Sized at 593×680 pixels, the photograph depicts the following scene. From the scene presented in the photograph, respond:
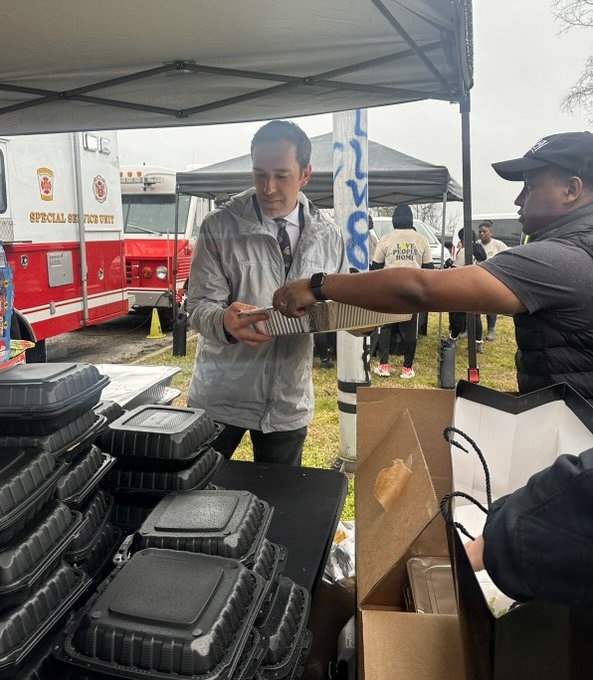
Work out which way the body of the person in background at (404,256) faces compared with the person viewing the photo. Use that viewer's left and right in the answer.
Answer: facing away from the viewer

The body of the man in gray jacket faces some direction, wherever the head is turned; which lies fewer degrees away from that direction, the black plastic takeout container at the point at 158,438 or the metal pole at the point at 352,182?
the black plastic takeout container

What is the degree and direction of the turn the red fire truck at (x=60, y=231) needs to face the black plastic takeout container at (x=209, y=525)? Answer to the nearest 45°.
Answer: approximately 45° to its left

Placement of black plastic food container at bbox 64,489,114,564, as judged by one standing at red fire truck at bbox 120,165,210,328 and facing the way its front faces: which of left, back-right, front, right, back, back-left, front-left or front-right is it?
front-left

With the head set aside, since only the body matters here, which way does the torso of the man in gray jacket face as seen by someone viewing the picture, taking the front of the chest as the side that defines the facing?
toward the camera

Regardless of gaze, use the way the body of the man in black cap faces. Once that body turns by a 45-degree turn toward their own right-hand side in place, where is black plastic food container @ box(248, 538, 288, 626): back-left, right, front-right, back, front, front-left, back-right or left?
left

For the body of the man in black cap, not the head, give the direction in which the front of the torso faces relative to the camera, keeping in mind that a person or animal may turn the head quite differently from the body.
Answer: to the viewer's left

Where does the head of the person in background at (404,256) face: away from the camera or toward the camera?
away from the camera

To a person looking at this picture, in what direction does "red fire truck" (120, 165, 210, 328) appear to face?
facing the viewer and to the left of the viewer

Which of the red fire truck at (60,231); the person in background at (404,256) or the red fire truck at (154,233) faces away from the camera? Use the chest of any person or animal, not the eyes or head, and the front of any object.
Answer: the person in background

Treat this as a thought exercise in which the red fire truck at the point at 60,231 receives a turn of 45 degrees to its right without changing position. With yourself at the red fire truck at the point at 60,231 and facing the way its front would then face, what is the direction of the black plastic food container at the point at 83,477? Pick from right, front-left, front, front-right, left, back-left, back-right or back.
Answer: left

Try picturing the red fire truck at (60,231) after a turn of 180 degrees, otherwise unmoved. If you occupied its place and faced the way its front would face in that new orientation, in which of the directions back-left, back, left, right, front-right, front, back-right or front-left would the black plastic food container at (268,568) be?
back-right

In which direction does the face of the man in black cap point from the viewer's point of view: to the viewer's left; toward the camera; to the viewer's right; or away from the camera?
to the viewer's left

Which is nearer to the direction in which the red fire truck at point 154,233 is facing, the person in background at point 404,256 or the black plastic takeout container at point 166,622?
the black plastic takeout container

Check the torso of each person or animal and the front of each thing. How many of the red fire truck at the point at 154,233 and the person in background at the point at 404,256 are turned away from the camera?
1
